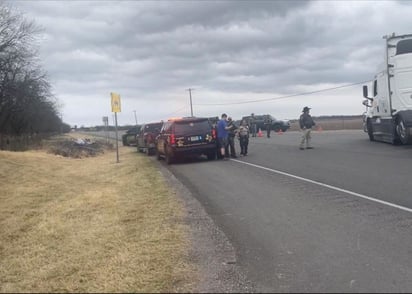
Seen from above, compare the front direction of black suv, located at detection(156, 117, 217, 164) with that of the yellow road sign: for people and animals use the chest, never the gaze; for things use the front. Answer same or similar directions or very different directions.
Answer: very different directions

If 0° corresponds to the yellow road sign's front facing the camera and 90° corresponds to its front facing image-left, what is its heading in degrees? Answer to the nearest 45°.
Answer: approximately 0°

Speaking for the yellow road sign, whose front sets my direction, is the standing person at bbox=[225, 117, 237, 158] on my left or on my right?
on my left

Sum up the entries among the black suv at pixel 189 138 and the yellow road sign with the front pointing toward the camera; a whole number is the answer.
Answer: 1

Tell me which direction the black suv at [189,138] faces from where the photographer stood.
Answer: facing away from the viewer
